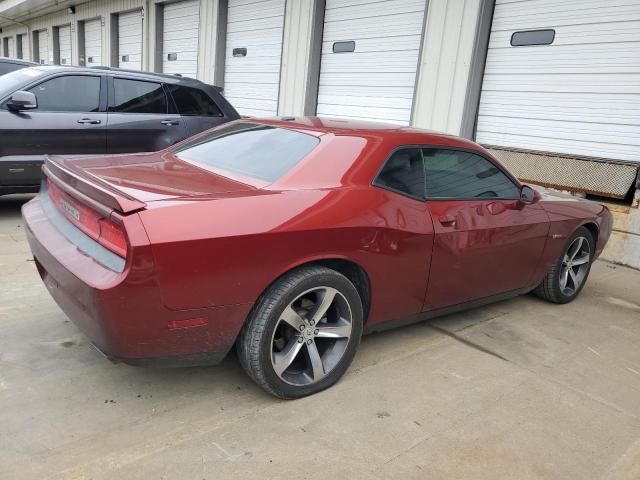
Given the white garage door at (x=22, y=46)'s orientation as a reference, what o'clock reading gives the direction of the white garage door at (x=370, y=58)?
the white garage door at (x=370, y=58) is roughly at 10 o'clock from the white garage door at (x=22, y=46).

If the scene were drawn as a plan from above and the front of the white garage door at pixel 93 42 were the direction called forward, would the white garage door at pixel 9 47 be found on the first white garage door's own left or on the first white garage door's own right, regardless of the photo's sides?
on the first white garage door's own right

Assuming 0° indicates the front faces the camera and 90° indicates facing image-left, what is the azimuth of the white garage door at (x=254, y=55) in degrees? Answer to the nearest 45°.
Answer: approximately 45°

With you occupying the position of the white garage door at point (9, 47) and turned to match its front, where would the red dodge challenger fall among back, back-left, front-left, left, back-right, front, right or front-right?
front-left

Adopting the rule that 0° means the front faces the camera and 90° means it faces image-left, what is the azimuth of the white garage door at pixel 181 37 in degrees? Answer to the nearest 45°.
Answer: approximately 45°

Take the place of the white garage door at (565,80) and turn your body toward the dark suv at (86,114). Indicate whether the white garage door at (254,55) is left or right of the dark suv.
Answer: right

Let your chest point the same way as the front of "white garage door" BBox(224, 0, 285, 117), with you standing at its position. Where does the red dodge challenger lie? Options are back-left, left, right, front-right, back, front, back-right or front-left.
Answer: front-left

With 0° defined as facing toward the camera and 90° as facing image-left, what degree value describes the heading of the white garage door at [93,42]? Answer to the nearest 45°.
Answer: approximately 45°

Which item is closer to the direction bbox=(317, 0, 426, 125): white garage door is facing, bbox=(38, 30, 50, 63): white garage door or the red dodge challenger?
the red dodge challenger

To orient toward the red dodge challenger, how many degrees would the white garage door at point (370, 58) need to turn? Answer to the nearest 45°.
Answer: approximately 45° to its left

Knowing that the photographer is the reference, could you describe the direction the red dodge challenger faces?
facing away from the viewer and to the right of the viewer

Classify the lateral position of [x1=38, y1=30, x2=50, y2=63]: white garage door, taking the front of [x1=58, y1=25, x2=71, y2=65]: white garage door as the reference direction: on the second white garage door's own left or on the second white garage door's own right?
on the second white garage door's own right
